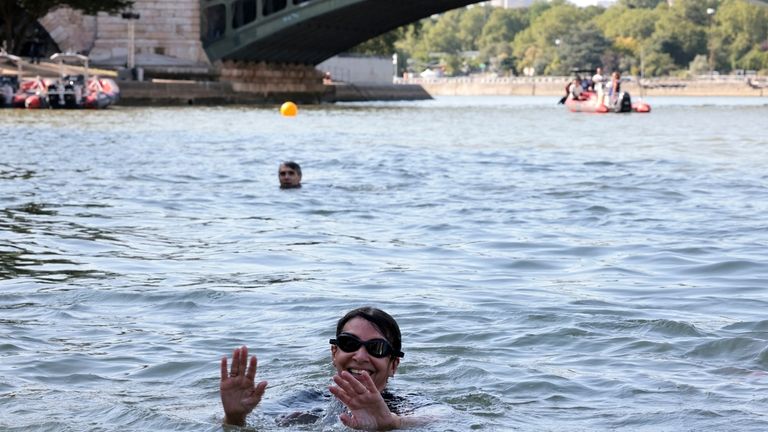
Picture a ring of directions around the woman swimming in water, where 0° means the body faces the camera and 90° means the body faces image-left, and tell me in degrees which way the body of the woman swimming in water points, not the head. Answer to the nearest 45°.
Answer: approximately 0°
